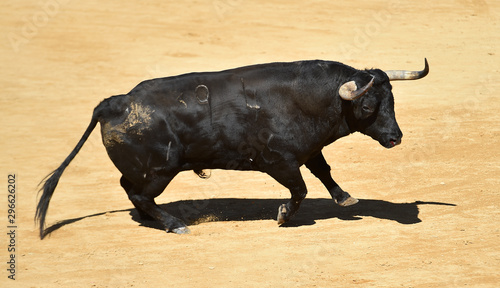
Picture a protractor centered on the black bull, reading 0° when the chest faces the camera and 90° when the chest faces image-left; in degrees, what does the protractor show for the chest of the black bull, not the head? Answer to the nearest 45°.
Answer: approximately 270°
